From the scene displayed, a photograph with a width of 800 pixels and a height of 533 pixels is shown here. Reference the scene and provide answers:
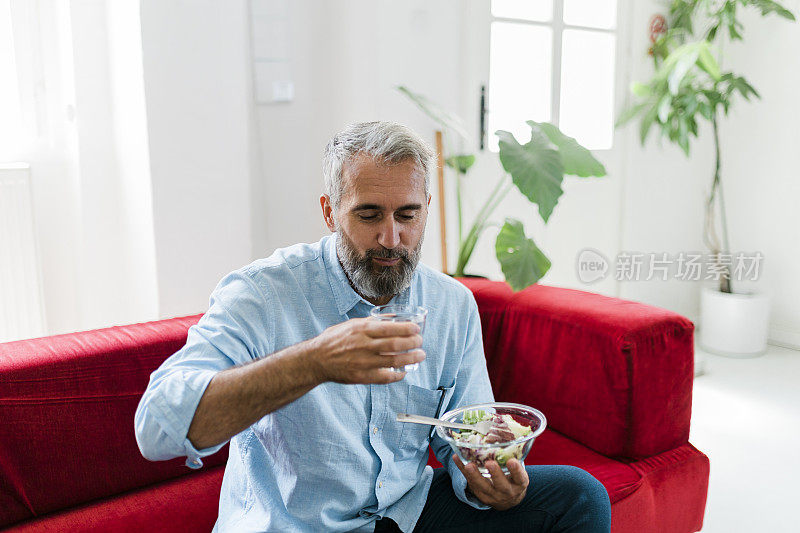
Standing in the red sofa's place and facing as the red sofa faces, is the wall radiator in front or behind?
behind

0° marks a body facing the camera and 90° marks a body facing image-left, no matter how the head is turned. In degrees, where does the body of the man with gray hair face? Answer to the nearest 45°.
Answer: approximately 315°

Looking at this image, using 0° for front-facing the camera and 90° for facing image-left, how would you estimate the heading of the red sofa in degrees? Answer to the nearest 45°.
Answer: approximately 315°

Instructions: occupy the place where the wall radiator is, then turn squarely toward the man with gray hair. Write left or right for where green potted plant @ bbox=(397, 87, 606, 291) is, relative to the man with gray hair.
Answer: left

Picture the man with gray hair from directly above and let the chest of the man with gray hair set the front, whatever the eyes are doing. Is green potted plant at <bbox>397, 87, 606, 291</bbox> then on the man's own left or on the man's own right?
on the man's own left

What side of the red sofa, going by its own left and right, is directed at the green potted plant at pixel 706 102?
left
